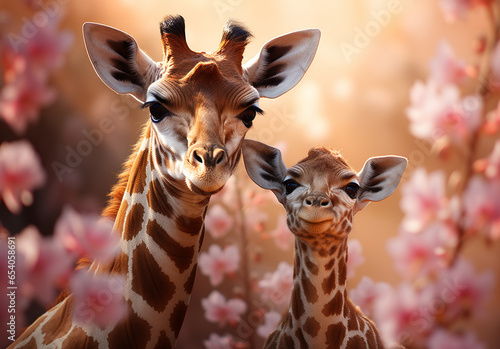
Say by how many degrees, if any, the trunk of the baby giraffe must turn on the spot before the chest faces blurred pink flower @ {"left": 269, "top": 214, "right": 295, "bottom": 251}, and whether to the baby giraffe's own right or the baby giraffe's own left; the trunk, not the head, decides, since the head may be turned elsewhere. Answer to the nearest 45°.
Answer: approximately 180°

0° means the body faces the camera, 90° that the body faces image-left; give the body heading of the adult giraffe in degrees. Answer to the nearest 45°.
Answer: approximately 315°

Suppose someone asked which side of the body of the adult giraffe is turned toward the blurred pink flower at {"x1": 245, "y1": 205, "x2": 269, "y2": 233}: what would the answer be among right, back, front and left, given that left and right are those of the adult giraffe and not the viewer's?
left

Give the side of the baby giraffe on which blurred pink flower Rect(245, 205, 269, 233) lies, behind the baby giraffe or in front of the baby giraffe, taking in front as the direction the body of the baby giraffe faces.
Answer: behind

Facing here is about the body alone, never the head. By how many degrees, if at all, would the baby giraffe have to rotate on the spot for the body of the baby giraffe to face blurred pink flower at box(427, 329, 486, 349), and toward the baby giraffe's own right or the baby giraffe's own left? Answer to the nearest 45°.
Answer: approximately 45° to the baby giraffe's own left
